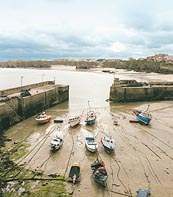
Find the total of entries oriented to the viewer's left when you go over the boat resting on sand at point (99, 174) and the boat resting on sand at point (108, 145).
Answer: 0

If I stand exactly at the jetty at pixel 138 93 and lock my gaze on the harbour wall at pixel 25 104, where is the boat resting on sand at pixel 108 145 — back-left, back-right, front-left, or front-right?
front-left

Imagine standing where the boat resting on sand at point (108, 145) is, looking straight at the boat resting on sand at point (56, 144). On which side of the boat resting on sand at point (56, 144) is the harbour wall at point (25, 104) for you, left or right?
right
